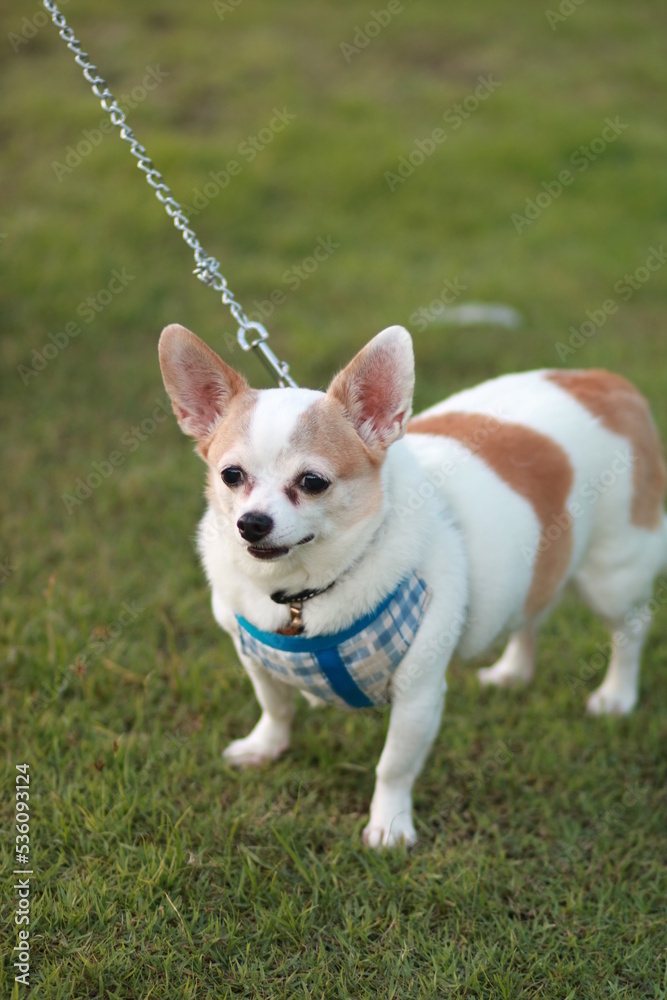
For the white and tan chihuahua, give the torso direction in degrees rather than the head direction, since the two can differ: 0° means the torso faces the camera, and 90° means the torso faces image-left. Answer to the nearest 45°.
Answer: approximately 45°
